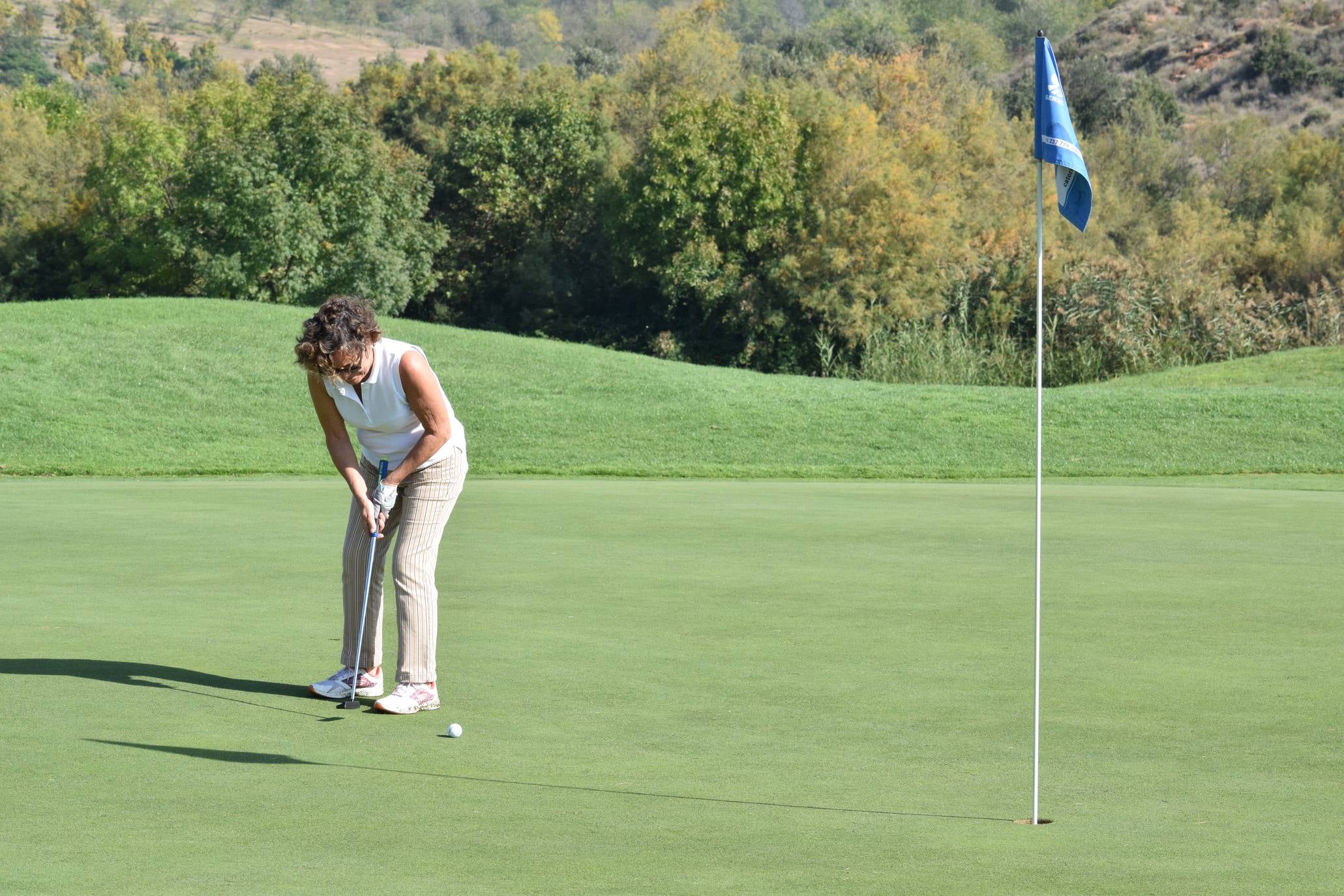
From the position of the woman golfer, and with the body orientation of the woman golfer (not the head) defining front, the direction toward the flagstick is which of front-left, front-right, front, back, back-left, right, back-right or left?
left

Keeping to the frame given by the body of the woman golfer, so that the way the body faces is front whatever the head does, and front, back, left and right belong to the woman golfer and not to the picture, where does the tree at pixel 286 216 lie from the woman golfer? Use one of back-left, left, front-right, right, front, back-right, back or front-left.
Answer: back-right

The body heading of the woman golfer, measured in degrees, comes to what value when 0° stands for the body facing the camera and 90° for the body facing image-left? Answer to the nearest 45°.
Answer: approximately 45°

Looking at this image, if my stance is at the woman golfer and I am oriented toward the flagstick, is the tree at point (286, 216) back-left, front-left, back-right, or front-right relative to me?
back-left

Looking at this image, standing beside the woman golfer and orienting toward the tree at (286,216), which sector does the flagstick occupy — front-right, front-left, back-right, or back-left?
back-right
